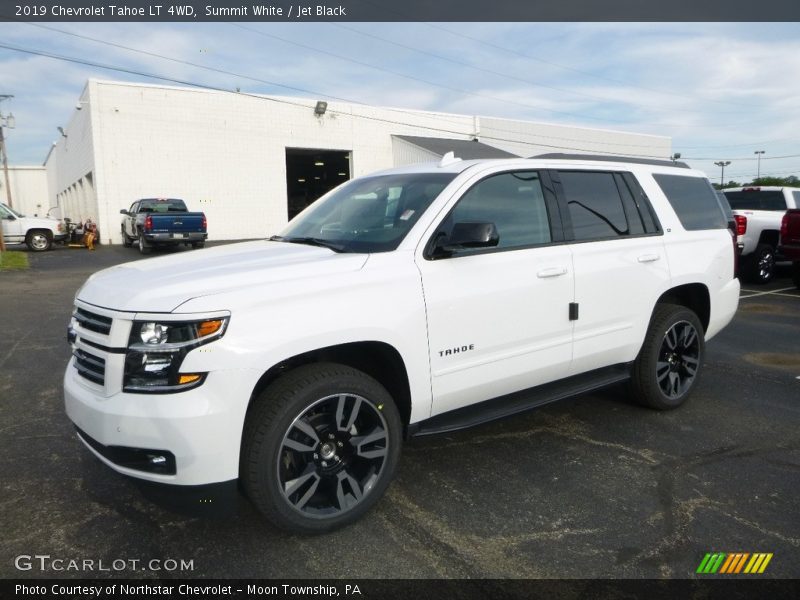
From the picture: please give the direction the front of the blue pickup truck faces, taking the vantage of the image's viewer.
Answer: facing away from the viewer and to the left of the viewer

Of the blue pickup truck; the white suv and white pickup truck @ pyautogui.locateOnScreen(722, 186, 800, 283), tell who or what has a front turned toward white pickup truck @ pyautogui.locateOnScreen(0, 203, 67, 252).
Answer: the blue pickup truck

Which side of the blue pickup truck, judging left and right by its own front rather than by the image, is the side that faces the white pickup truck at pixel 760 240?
back

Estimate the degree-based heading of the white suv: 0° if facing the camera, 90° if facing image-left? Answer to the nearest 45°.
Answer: approximately 45°

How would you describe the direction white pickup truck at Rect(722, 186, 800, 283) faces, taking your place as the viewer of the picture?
facing away from the viewer and to the right of the viewer

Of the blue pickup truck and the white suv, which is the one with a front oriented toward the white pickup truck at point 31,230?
the blue pickup truck

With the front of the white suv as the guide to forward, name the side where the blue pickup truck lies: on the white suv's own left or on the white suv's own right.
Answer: on the white suv's own right
